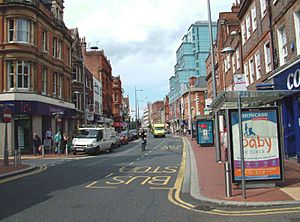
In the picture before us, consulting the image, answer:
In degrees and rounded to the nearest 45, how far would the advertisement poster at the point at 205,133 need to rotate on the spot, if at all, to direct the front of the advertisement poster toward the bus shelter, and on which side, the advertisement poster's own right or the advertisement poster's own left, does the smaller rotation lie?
0° — it already faces it

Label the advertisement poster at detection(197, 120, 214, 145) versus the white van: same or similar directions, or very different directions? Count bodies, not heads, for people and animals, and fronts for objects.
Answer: same or similar directions

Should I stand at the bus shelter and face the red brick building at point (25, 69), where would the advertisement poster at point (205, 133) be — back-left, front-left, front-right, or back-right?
front-right

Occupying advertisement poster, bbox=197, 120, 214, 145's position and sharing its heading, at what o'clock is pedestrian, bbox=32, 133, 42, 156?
The pedestrian is roughly at 2 o'clock from the advertisement poster.

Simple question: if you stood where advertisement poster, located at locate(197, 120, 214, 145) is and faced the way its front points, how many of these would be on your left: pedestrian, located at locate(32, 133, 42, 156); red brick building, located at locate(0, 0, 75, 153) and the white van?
0

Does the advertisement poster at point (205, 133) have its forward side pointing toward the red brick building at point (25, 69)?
no

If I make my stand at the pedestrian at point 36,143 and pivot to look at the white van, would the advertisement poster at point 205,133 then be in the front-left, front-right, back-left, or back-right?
front-left

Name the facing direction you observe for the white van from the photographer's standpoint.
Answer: facing the viewer and to the left of the viewer

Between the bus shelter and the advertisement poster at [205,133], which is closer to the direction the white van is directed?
the bus shelter

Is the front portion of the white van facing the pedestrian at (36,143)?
no

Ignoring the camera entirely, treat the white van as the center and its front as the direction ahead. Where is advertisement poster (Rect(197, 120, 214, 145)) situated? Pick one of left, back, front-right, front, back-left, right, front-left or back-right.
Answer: back-left

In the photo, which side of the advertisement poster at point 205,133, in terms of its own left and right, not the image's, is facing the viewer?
front

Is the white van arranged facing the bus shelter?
no
